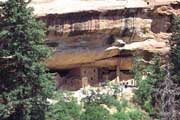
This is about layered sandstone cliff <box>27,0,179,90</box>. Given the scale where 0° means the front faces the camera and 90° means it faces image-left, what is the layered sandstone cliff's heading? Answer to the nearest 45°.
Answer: approximately 0°

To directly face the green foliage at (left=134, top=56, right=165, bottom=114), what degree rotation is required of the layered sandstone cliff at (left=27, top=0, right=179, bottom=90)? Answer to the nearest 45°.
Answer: approximately 45° to its left
